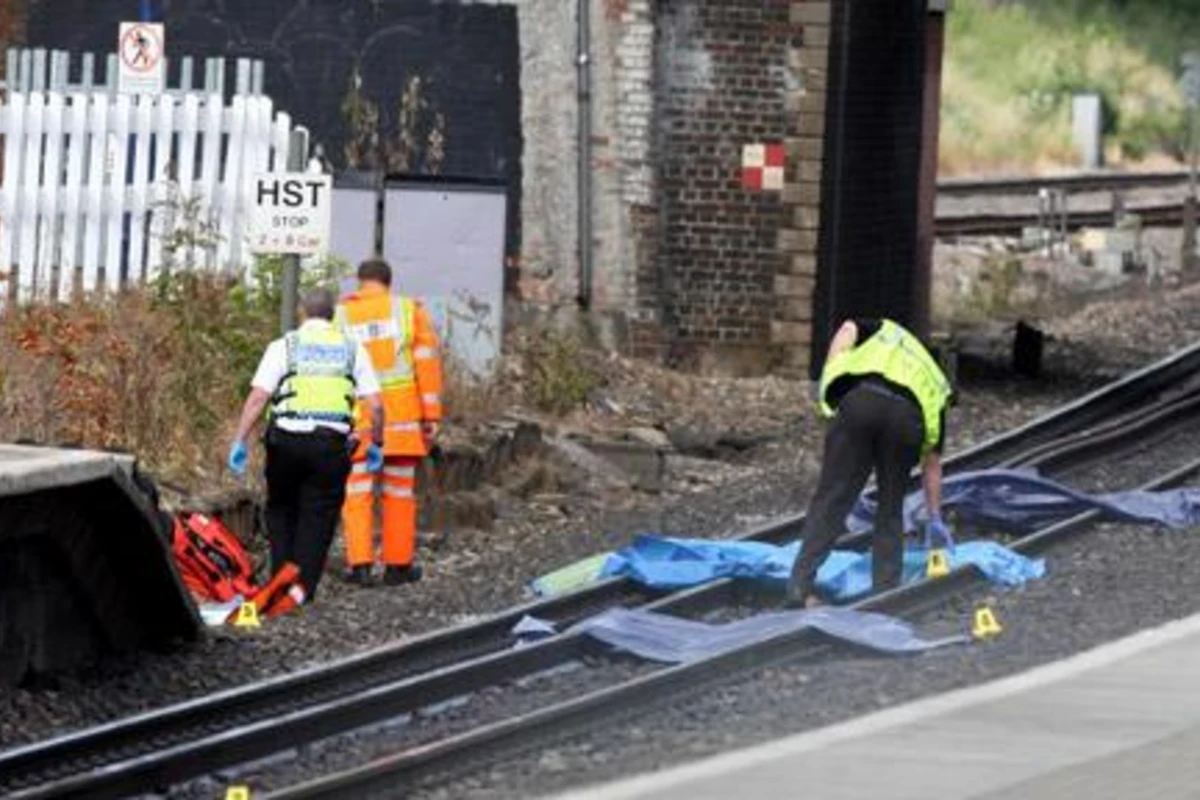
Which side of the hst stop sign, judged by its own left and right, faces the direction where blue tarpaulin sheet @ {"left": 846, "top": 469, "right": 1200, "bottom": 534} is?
left

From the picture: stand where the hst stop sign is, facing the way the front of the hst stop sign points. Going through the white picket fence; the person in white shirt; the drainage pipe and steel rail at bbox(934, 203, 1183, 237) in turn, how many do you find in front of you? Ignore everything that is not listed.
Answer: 1

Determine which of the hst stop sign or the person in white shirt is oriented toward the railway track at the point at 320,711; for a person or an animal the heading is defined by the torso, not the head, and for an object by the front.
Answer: the hst stop sign

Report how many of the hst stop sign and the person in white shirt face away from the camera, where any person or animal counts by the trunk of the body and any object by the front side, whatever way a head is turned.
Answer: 1

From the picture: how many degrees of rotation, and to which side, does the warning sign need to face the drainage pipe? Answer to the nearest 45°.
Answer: approximately 135° to its left

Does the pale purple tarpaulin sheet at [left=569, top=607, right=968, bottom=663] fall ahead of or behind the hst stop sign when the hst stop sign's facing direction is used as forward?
ahead

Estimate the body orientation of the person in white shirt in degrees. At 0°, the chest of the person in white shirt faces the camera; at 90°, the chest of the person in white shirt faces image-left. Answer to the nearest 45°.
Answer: approximately 180°

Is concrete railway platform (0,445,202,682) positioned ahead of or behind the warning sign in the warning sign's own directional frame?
ahead

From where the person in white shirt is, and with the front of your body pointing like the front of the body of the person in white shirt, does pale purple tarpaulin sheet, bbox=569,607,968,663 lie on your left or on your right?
on your right

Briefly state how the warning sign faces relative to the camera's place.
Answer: facing the viewer

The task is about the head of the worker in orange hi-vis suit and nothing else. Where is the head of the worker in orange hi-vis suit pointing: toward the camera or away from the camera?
away from the camera

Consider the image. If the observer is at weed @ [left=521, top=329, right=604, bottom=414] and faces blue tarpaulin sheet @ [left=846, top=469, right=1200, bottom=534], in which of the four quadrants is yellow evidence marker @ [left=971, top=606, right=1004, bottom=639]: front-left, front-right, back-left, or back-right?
front-right

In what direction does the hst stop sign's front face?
toward the camera

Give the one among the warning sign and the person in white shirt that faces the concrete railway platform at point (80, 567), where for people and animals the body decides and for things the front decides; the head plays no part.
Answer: the warning sign

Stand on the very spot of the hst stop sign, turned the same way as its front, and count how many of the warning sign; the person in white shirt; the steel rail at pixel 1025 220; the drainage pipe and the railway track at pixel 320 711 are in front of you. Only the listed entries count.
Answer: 2
